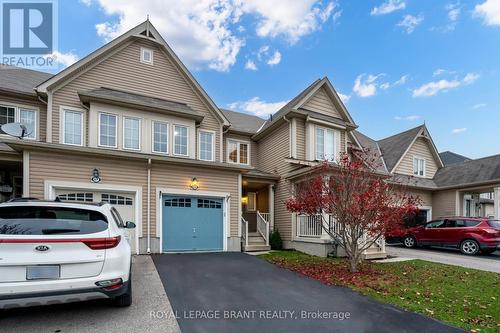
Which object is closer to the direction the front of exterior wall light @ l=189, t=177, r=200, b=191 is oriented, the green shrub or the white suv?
the white suv

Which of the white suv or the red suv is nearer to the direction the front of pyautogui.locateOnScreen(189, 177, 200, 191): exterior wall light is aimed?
the white suv

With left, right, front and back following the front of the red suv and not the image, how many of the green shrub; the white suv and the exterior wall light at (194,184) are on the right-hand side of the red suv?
0

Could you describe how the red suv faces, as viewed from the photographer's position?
facing away from the viewer and to the left of the viewer

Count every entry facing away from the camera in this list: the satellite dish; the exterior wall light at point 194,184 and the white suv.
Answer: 1

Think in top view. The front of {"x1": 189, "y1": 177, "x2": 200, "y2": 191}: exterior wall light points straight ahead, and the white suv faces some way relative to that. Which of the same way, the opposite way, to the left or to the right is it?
the opposite way

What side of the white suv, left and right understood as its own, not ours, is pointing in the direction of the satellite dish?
front

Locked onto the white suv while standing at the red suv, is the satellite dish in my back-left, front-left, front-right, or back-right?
front-right

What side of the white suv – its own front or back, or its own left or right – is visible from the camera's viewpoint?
back

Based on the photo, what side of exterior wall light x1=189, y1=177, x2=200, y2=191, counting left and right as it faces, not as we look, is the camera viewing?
front
